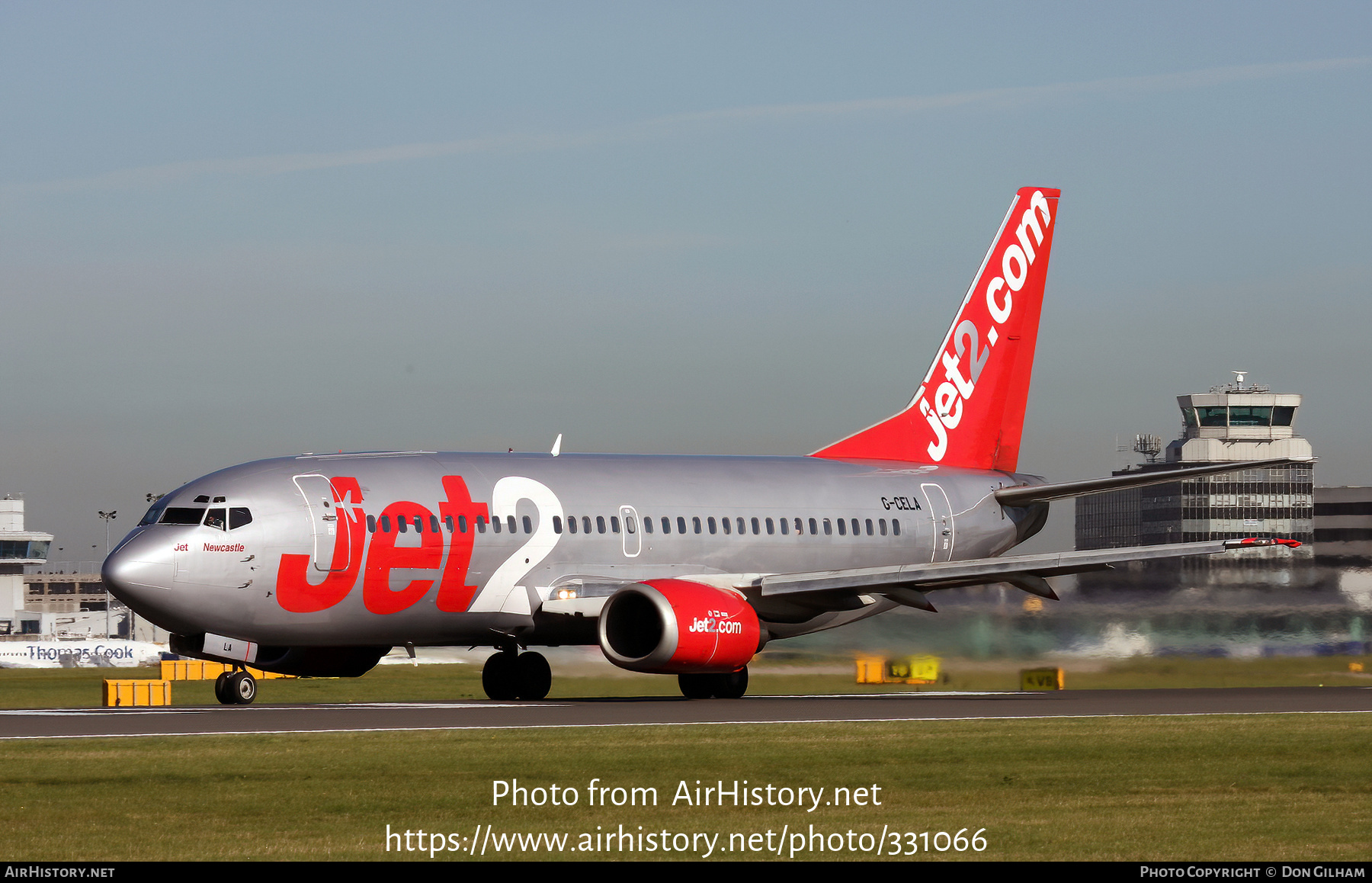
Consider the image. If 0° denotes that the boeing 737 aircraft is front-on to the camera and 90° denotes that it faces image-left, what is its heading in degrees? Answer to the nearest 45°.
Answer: approximately 45°
